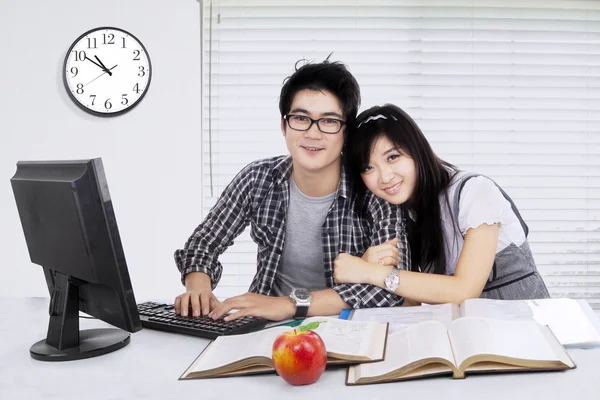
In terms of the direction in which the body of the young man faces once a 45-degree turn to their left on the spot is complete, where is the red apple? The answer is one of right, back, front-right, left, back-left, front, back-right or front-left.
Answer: front-right

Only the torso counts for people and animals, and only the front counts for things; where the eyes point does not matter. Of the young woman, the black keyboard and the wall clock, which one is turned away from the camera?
the black keyboard

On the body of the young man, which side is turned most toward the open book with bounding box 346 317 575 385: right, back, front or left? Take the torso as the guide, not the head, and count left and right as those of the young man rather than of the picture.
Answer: front

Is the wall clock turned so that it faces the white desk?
yes

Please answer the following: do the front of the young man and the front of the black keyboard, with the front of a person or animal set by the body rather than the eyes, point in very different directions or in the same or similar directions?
very different directions

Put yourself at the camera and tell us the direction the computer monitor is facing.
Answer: facing away from the viewer and to the right of the viewer

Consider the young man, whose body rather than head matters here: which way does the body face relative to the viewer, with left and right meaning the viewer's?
facing the viewer

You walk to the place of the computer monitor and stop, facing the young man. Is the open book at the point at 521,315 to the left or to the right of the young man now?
right

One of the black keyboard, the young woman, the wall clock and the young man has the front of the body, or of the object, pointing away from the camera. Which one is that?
the black keyboard

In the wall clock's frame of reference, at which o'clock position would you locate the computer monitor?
The computer monitor is roughly at 12 o'clock from the wall clock.

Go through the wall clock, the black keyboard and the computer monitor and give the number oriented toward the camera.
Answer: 1

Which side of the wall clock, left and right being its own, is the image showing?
front

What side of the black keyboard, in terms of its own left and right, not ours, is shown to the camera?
back

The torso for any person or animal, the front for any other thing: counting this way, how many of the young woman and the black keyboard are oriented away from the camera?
1

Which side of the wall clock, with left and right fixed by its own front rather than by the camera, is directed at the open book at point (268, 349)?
front

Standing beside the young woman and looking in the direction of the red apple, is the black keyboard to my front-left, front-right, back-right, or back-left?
front-right

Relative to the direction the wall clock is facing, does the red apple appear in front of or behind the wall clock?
in front
